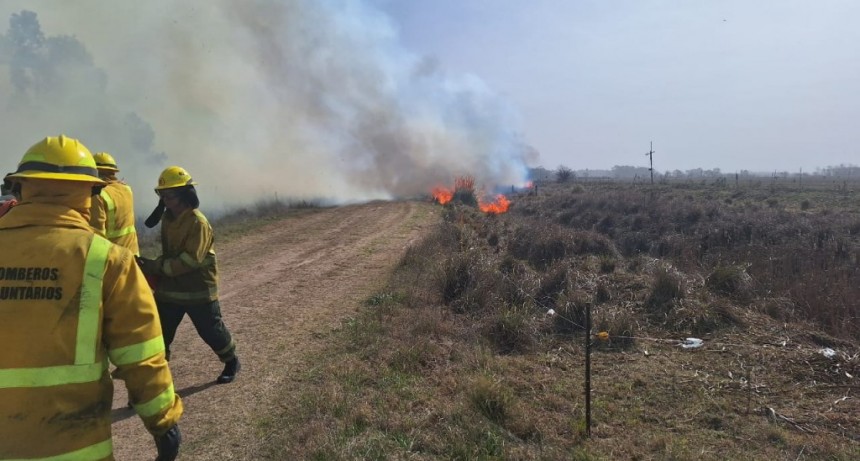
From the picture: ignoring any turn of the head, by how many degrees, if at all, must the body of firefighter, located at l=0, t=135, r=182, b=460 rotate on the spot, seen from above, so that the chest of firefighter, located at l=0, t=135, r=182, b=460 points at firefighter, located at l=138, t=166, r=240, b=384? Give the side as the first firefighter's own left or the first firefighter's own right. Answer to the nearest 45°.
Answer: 0° — they already face them

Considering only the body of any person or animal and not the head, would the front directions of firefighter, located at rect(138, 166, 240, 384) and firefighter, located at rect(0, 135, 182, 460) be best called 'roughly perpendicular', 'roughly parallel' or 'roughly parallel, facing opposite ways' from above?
roughly perpendicular

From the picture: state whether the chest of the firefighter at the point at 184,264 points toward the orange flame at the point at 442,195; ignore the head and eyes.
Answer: no

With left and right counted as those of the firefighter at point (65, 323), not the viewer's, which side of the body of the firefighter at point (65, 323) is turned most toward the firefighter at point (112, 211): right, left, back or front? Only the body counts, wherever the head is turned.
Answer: front

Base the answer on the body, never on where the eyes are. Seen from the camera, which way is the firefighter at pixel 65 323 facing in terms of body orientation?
away from the camera

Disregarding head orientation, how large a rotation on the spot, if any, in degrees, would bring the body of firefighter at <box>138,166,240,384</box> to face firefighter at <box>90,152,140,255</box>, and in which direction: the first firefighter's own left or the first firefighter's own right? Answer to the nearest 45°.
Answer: approximately 45° to the first firefighter's own right

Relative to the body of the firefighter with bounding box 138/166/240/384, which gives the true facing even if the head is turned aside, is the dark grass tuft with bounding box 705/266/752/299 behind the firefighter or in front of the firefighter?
behind

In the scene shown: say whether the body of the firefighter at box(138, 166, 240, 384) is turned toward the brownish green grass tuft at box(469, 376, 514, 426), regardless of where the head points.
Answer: no

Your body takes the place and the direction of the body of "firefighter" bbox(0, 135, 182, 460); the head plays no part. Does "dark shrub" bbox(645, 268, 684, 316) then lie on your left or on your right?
on your right

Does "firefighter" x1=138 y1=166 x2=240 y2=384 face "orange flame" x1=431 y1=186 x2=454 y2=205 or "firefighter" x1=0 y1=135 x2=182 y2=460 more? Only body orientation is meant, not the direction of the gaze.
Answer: the firefighter

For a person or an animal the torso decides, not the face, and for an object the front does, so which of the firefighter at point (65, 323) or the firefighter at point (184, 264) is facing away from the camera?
the firefighter at point (65, 323)

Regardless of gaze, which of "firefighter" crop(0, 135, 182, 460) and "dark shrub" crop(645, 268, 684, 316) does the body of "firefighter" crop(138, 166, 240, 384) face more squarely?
the firefighter

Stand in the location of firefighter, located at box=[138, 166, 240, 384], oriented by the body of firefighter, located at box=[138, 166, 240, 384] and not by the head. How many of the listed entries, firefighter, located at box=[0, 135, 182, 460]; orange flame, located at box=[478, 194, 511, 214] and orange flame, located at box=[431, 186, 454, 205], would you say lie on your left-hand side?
1

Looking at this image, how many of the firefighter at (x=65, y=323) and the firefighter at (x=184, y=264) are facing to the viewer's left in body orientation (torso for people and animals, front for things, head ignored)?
1

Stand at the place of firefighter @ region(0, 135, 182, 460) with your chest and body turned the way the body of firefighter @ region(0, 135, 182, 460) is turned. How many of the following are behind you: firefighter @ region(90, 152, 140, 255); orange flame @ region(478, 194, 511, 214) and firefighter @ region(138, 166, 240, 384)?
0

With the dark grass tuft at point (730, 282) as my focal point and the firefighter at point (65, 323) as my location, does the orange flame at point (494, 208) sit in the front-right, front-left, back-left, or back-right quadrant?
front-left

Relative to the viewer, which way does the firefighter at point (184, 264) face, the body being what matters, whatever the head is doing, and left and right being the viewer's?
facing to the left of the viewer

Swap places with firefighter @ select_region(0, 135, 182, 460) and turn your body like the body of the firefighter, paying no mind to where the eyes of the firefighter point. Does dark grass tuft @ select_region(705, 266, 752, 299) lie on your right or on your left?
on your right

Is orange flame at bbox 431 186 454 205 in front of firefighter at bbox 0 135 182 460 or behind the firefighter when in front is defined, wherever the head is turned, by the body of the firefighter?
in front

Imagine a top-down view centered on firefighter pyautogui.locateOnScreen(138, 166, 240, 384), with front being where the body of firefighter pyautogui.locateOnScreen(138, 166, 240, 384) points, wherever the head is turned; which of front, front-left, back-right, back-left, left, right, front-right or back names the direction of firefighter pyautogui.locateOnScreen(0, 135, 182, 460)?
left
